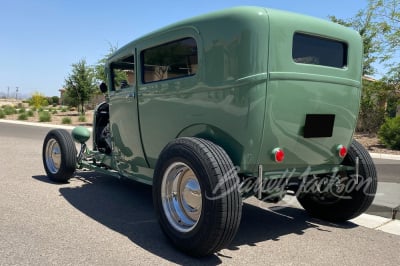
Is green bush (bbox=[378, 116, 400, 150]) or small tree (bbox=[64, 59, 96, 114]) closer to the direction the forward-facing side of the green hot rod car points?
the small tree

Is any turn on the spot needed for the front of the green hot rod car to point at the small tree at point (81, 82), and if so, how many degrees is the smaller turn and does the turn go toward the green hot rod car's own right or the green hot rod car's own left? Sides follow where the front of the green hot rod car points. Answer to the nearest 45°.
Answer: approximately 45° to the green hot rod car's own right

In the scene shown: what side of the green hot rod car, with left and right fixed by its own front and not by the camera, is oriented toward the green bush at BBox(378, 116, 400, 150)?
right

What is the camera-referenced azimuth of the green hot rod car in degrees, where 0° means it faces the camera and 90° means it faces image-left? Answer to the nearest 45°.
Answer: approximately 135°
